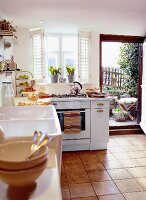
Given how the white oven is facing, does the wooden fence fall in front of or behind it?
behind

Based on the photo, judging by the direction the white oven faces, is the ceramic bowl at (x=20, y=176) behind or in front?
in front

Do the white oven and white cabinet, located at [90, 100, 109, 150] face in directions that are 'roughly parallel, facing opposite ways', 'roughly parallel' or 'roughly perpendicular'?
roughly parallel

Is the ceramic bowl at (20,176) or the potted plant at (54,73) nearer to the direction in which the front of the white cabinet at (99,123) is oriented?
the ceramic bowl

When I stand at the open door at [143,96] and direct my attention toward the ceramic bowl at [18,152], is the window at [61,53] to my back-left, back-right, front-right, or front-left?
front-right

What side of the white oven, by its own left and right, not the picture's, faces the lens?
front

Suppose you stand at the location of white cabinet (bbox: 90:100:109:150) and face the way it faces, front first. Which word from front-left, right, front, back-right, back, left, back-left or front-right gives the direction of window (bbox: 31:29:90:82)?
back-right

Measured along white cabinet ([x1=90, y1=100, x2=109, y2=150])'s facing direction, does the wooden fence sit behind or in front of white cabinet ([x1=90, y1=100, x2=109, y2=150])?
behind

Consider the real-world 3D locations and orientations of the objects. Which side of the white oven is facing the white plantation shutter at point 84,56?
back

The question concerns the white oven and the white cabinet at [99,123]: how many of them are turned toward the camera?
2

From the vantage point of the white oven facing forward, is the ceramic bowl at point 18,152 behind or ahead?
ahead

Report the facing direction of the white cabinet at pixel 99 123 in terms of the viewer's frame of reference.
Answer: facing the viewer

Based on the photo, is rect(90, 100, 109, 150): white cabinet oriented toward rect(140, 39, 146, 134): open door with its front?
no
